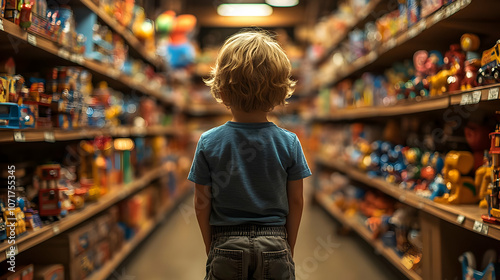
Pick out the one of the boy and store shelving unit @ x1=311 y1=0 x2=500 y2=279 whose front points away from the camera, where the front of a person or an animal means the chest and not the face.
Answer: the boy

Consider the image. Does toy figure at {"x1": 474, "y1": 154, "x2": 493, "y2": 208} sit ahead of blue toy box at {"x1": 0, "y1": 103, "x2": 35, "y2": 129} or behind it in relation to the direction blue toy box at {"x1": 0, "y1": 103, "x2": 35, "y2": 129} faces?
ahead

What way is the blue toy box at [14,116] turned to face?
to the viewer's right

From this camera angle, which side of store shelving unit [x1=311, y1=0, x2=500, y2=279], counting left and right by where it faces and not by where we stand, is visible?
left

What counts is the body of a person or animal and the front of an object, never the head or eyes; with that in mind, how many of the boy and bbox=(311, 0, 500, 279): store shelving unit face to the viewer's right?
0

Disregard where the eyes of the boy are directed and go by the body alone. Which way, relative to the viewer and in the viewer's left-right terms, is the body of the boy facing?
facing away from the viewer

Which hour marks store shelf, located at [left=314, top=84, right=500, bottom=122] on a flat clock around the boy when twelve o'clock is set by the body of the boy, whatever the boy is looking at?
The store shelf is roughly at 2 o'clock from the boy.

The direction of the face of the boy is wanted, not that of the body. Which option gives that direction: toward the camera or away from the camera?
away from the camera

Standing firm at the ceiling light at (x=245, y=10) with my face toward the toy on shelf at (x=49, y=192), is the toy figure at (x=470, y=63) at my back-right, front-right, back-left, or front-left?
front-left
